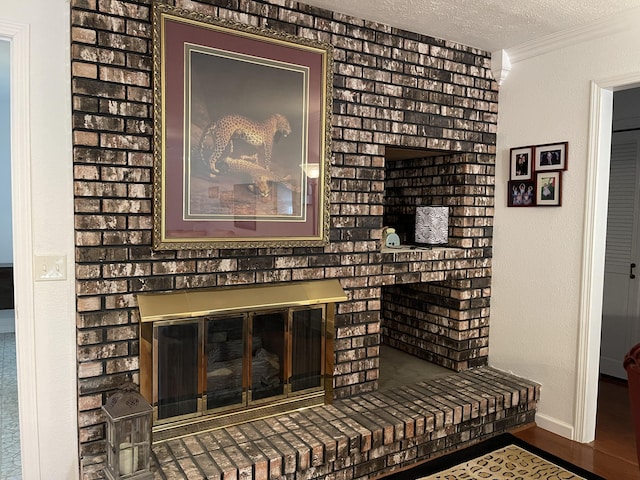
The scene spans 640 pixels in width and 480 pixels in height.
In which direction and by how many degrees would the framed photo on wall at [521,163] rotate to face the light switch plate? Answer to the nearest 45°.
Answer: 0° — it already faces it

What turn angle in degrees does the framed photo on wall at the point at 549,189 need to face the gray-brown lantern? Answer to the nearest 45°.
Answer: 0° — it already faces it

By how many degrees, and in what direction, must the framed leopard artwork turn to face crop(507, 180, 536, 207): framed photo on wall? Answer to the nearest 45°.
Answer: approximately 45° to its left

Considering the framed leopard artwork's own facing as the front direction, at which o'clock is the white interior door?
The white interior door is roughly at 10 o'clock from the framed leopard artwork.

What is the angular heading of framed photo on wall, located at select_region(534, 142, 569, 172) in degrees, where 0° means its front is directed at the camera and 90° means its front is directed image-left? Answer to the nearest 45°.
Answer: approximately 45°

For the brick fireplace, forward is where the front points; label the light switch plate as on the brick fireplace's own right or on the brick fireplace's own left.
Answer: on the brick fireplace's own right

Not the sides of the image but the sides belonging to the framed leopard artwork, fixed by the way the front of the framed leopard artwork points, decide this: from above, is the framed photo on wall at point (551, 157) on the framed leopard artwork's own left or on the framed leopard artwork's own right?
on the framed leopard artwork's own left

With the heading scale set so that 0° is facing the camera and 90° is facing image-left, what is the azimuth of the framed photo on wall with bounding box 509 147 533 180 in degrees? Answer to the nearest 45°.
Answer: approximately 45°

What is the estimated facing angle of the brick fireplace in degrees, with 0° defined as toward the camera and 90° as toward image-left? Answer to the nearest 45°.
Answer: approximately 315°
